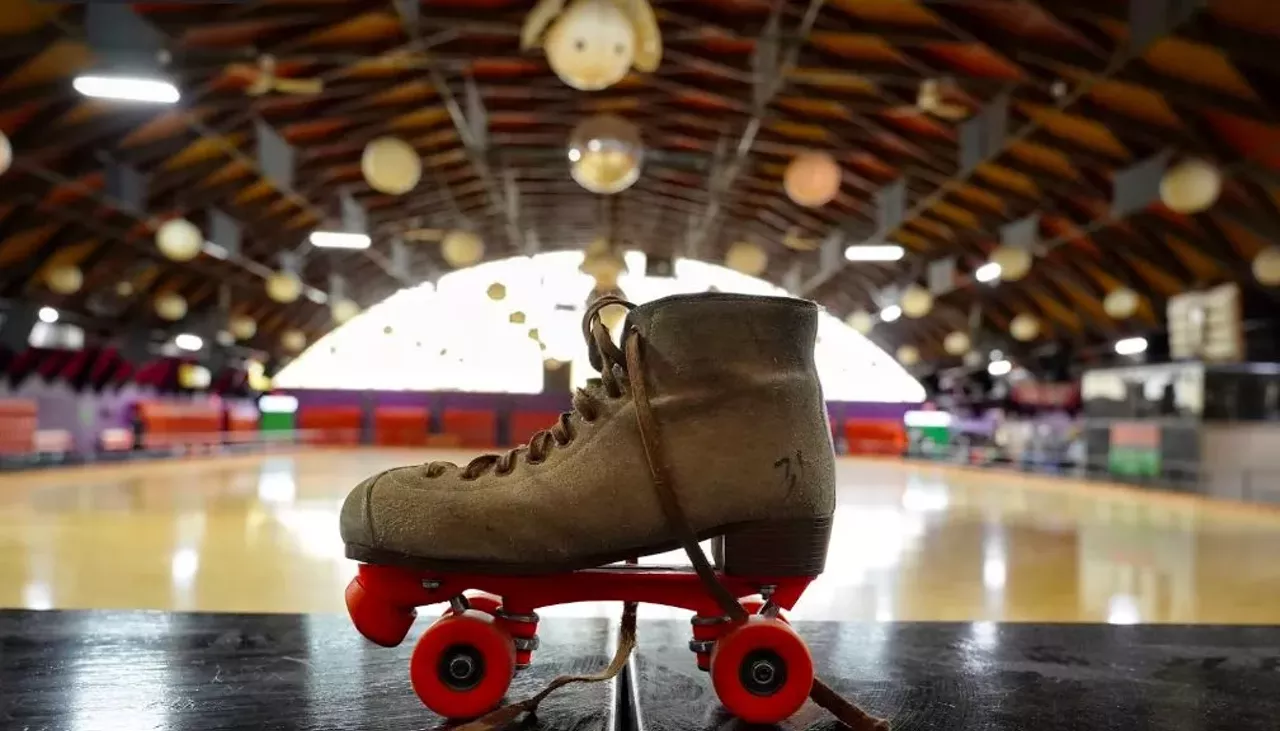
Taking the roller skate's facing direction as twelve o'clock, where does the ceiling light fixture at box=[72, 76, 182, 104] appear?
The ceiling light fixture is roughly at 2 o'clock from the roller skate.

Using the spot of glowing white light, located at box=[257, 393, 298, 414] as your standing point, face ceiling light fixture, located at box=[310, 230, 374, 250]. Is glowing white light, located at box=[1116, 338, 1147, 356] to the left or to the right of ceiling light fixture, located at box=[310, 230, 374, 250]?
left

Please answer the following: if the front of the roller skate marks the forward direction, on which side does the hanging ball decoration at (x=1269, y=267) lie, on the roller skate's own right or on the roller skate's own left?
on the roller skate's own right

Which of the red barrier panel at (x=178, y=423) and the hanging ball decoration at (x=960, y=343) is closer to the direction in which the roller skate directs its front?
the red barrier panel

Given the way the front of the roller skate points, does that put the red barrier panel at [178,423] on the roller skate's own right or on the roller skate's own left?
on the roller skate's own right

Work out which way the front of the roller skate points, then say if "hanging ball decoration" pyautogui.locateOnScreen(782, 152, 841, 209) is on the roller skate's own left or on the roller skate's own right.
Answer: on the roller skate's own right

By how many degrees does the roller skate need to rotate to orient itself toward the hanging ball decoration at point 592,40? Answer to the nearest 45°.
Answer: approximately 90° to its right

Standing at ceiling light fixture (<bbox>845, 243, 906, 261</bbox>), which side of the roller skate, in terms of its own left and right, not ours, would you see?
right

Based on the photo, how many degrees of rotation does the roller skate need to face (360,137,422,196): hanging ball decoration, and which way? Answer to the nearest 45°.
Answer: approximately 90° to its right

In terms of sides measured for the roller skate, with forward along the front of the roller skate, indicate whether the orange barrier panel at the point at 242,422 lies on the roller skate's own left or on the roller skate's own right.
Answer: on the roller skate's own right

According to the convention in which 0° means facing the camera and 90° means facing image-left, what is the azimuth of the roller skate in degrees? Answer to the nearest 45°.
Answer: approximately 90°

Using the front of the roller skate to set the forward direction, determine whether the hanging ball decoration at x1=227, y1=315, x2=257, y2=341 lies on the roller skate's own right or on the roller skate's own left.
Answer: on the roller skate's own right
